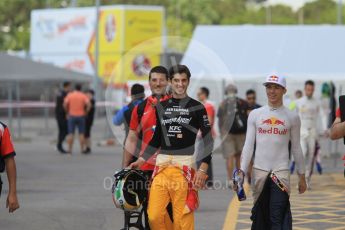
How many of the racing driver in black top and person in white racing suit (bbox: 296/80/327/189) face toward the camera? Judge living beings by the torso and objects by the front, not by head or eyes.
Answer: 2

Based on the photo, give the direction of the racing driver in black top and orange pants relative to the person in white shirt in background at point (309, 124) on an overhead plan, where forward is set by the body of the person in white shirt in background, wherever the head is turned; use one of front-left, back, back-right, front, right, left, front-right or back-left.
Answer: front

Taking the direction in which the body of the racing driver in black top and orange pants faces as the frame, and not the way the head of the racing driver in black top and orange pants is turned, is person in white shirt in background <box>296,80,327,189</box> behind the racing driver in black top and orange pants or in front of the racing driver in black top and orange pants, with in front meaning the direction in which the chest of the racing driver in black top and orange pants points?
behind

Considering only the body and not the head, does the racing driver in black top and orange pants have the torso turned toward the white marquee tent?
no

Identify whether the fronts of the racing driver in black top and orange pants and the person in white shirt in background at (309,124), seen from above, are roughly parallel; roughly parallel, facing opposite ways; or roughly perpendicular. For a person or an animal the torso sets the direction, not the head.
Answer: roughly parallel

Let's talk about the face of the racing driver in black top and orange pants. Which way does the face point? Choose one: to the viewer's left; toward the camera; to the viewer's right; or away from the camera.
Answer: toward the camera

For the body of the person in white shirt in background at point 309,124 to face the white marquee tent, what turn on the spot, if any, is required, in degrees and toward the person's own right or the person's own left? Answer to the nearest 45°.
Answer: approximately 180°

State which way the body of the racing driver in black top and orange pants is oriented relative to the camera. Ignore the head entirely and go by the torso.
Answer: toward the camera
